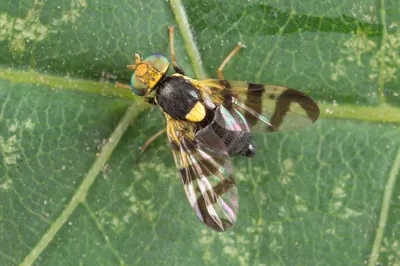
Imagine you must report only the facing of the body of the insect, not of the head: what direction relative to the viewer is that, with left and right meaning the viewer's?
facing away from the viewer and to the left of the viewer
